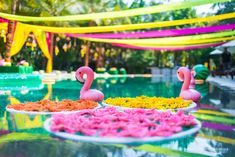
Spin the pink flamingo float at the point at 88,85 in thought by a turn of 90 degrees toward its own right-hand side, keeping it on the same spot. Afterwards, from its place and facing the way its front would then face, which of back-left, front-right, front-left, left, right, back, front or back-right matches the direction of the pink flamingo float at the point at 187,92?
right

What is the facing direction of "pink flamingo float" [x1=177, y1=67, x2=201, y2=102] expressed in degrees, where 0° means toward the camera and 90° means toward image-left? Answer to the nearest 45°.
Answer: approximately 90°

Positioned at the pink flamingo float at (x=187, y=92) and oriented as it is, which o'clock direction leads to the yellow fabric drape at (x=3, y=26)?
The yellow fabric drape is roughly at 1 o'clock from the pink flamingo float.

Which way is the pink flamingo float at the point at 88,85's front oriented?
to the viewer's left

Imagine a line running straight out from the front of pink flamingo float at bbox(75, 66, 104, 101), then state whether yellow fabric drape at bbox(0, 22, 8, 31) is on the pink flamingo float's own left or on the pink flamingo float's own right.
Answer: on the pink flamingo float's own right
